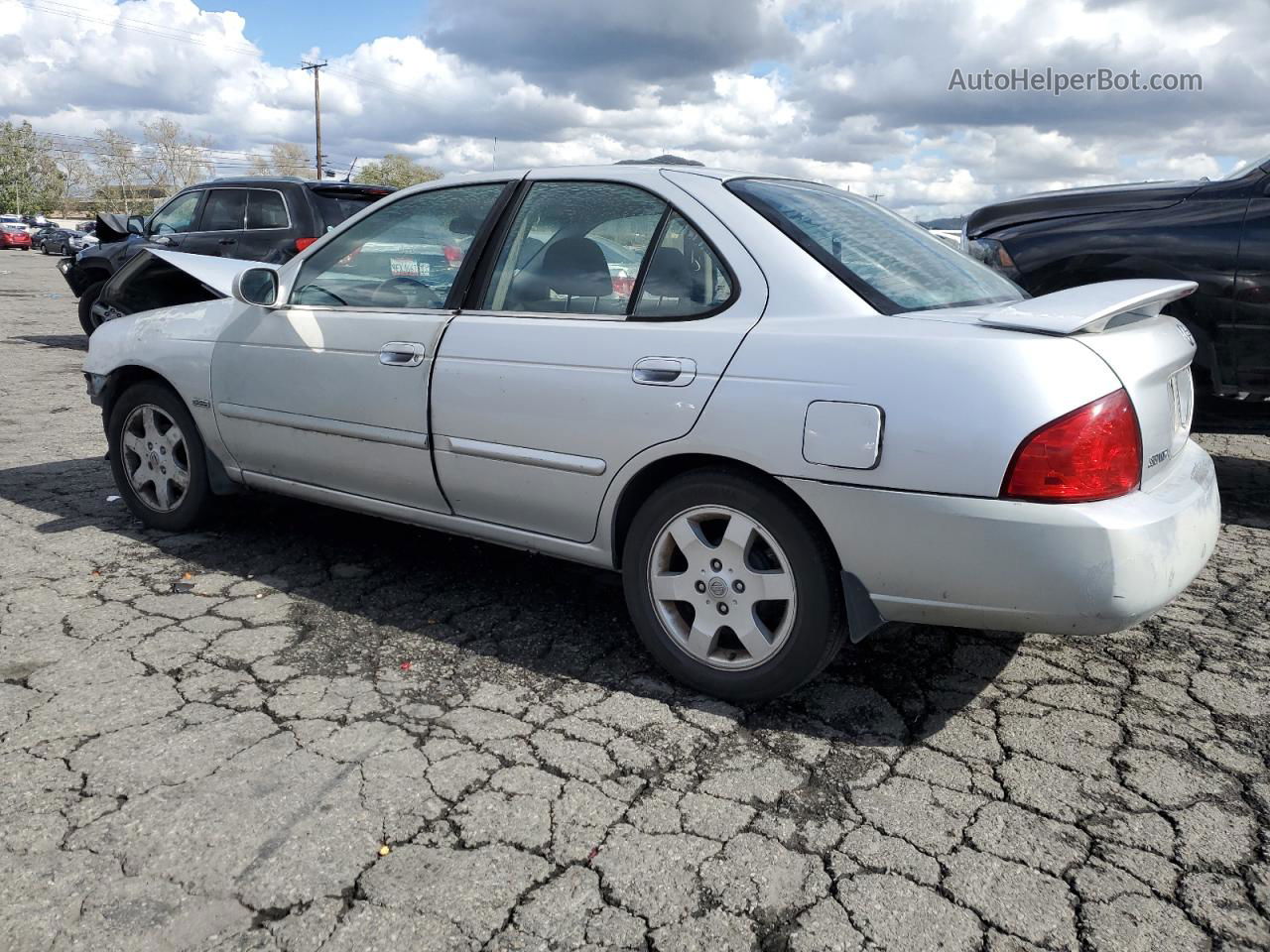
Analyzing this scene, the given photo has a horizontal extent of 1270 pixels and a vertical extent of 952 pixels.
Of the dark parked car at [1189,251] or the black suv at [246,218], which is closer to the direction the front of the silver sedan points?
the black suv

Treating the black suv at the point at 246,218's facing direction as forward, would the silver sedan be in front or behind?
behind

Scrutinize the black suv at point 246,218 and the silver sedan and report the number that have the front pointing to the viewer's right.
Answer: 0

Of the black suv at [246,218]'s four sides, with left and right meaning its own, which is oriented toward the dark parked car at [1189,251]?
back

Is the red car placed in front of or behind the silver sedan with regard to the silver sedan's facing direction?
in front

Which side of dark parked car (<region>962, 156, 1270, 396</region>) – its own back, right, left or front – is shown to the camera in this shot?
left

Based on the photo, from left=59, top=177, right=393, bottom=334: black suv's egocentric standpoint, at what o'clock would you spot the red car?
The red car is roughly at 1 o'clock from the black suv.

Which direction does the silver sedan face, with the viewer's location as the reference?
facing away from the viewer and to the left of the viewer

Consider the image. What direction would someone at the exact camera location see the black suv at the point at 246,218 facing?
facing away from the viewer and to the left of the viewer

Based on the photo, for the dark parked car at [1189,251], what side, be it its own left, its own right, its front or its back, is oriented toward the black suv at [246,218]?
front

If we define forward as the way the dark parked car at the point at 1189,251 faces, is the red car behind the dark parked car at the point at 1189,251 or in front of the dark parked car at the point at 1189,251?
in front
